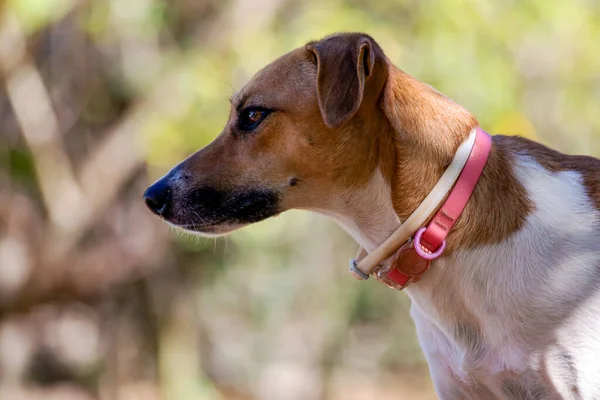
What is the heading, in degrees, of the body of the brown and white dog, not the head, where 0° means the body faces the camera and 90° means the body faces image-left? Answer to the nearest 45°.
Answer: approximately 90°
